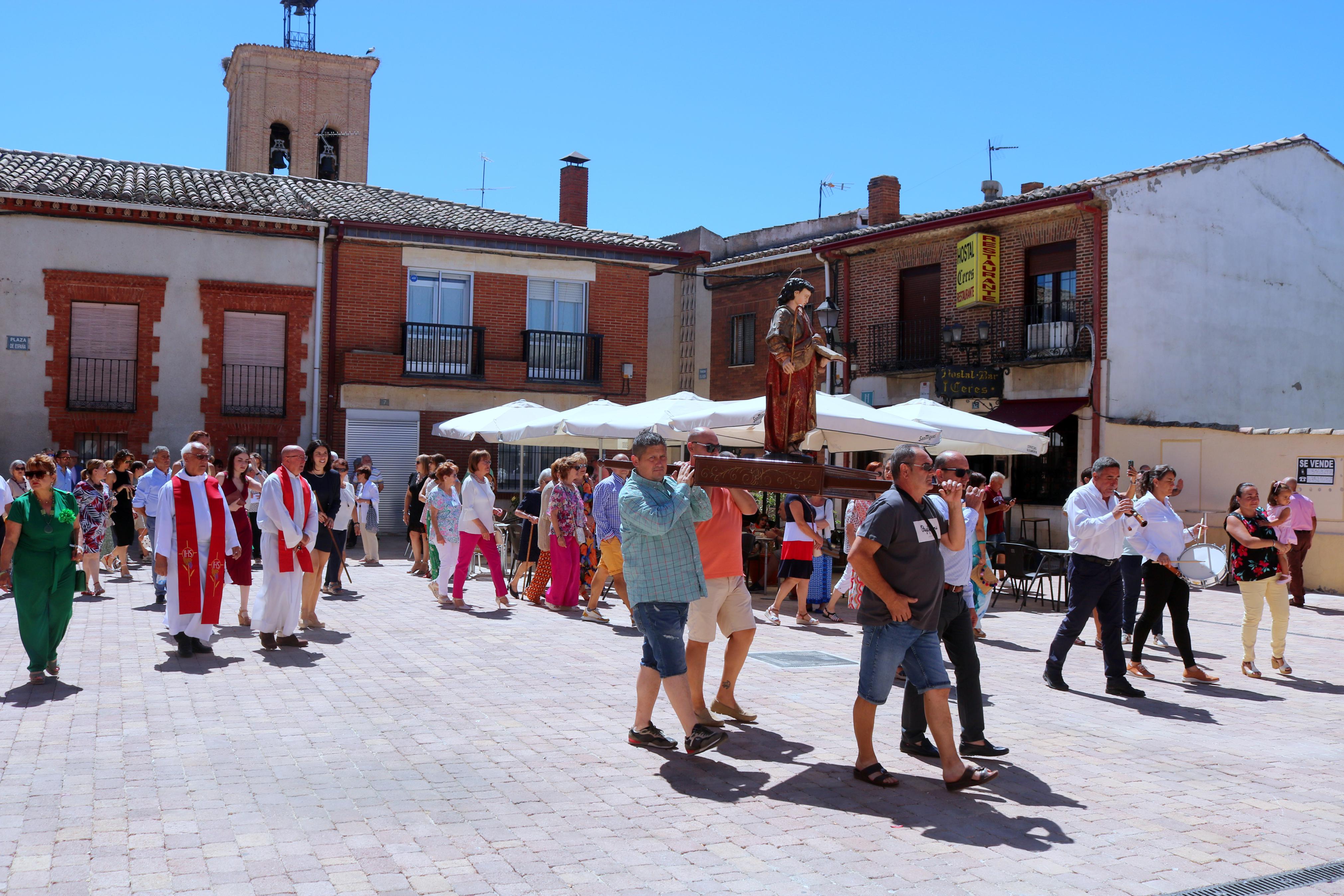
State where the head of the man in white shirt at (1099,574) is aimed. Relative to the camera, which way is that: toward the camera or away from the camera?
toward the camera

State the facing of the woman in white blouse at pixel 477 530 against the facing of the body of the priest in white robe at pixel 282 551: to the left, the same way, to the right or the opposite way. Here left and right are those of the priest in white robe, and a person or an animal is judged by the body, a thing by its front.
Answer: the same way

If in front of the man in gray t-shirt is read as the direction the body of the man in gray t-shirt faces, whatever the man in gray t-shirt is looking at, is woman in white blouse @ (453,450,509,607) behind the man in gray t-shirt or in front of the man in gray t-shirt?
behind

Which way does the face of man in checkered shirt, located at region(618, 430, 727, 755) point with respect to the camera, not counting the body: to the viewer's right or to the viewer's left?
to the viewer's right

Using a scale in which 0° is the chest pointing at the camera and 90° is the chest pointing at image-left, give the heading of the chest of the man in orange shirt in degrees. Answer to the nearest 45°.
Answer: approximately 315°

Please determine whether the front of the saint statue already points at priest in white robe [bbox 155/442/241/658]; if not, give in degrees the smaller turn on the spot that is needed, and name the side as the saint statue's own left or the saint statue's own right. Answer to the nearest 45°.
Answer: approximately 135° to the saint statue's own right

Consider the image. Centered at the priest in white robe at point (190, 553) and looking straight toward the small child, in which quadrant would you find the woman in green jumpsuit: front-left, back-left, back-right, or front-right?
back-right

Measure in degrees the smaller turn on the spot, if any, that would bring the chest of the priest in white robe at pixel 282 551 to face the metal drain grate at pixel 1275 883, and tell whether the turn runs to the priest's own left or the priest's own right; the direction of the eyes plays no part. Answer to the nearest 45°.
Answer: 0° — they already face it

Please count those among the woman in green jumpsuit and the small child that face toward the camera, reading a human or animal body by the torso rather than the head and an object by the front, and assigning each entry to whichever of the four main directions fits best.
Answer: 1

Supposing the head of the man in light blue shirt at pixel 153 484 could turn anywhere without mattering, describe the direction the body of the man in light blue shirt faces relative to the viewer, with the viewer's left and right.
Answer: facing the viewer and to the right of the viewer

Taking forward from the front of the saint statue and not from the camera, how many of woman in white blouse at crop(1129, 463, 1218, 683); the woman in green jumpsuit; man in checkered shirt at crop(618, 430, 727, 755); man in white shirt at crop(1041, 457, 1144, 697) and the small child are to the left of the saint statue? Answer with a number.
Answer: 3
